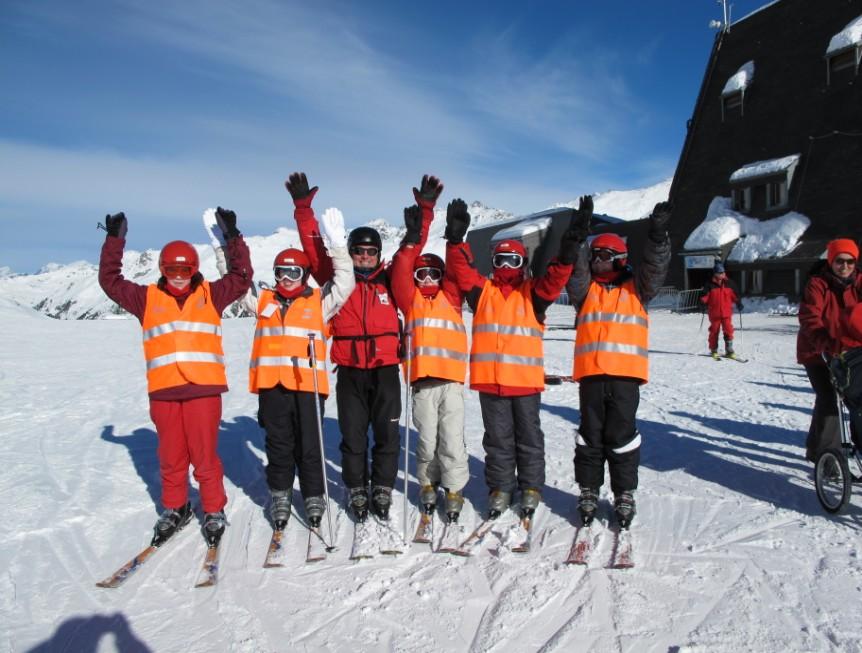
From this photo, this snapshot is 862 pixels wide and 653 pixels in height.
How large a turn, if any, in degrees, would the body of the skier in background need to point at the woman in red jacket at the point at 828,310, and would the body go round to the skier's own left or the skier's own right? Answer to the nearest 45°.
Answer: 0° — they already face them

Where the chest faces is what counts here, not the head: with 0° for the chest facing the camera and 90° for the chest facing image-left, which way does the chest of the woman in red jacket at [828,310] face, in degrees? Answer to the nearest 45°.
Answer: approximately 315°

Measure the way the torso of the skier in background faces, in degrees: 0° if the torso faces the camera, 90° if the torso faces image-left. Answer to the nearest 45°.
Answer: approximately 0°
